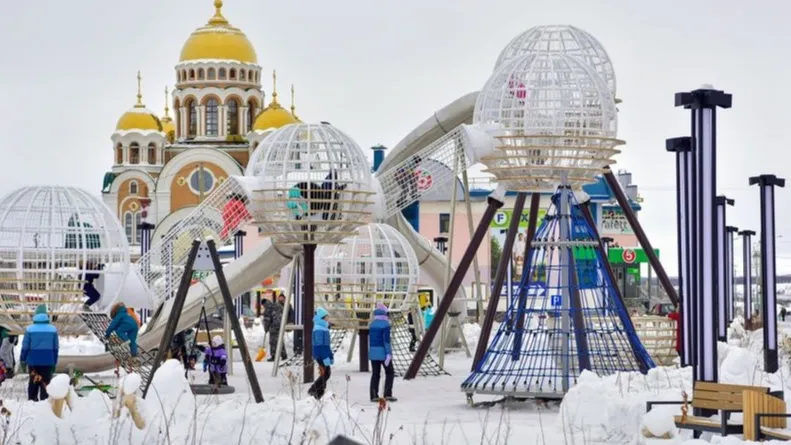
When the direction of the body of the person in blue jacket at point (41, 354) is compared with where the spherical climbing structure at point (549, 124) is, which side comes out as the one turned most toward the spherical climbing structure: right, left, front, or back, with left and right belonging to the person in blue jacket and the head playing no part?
right

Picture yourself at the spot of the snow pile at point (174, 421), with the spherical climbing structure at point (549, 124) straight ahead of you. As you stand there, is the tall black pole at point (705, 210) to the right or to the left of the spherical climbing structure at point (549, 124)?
right

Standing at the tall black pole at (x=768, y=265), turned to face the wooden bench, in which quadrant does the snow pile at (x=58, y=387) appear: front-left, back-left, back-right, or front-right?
front-right

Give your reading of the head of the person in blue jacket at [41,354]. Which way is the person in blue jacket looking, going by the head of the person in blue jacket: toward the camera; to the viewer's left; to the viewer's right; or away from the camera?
away from the camera

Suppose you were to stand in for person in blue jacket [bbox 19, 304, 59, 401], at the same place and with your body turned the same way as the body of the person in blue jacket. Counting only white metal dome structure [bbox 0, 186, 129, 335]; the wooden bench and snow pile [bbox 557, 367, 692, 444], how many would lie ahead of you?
1

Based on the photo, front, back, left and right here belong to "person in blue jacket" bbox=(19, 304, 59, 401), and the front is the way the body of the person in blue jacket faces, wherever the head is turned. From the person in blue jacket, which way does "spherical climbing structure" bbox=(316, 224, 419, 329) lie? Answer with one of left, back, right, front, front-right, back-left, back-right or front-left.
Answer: front-right

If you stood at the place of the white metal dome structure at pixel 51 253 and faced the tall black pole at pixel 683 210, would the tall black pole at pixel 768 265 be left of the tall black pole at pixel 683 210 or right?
left

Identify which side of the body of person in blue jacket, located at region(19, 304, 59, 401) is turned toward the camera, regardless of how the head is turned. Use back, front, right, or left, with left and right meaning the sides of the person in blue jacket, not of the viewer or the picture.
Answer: back

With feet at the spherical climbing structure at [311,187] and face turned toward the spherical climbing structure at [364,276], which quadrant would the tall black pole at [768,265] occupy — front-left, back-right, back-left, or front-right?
front-right
